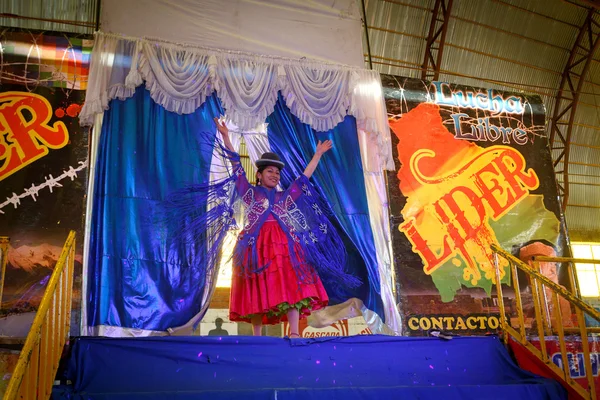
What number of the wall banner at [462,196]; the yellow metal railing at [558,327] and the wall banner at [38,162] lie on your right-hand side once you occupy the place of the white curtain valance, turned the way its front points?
1

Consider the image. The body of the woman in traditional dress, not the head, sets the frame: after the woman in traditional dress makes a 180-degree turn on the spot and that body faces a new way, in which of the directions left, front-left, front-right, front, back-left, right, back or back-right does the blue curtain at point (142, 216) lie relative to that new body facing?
left

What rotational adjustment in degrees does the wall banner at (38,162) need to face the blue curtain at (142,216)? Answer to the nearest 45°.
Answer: approximately 90° to its left

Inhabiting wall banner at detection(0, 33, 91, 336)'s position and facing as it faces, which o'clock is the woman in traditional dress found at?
The woman in traditional dress is roughly at 10 o'clock from the wall banner.

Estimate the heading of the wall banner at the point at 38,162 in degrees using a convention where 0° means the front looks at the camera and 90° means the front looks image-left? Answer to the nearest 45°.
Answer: approximately 0°

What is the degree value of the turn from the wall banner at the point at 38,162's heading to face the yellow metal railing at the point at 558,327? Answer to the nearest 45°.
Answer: approximately 45° to its left

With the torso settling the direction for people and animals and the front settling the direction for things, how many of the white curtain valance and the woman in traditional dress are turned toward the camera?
2

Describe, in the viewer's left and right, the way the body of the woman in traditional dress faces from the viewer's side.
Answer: facing the viewer

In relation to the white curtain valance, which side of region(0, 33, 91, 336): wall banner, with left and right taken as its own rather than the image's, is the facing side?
left

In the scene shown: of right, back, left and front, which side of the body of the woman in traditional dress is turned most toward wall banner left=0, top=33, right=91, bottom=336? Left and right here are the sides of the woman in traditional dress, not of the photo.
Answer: right

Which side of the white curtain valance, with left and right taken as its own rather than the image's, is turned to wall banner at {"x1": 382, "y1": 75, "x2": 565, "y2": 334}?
left

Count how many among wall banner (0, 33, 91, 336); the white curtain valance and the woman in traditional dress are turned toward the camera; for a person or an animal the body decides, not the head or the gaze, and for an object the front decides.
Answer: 3

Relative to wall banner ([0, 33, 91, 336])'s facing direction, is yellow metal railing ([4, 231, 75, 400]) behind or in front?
in front

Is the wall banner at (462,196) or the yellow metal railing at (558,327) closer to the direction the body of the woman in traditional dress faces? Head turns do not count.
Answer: the yellow metal railing
